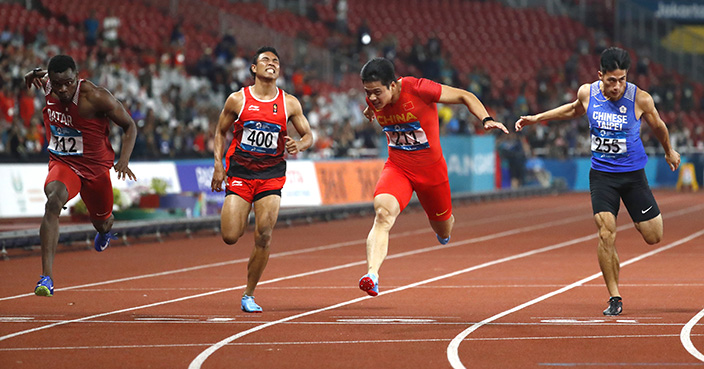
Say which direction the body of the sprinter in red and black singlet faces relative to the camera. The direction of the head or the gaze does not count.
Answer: toward the camera

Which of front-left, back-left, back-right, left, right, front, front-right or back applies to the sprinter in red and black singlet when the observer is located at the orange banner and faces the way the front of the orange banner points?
front

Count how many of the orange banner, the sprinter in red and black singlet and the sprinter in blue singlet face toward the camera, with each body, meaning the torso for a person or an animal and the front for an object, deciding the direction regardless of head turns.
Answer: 3

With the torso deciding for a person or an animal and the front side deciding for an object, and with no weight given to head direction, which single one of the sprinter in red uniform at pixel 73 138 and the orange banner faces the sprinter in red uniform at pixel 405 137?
the orange banner

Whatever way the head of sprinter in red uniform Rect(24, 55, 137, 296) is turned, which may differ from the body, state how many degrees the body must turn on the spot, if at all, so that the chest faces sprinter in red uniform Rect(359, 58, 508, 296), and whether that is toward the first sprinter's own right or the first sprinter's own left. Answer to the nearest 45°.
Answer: approximately 90° to the first sprinter's own left

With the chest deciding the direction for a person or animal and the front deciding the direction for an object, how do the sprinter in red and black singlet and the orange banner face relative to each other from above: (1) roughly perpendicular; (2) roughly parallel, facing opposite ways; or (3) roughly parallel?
roughly parallel

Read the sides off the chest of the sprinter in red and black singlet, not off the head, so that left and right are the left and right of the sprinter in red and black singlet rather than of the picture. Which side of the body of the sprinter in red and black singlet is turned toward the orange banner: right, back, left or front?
back

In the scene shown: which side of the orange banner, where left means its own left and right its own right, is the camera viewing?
front

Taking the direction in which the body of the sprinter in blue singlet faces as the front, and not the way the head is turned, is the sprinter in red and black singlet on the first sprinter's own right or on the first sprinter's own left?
on the first sprinter's own right

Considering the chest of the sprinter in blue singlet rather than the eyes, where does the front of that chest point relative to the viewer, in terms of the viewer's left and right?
facing the viewer

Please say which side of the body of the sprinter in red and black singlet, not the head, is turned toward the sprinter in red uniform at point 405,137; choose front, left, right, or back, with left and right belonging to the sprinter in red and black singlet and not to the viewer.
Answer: left
